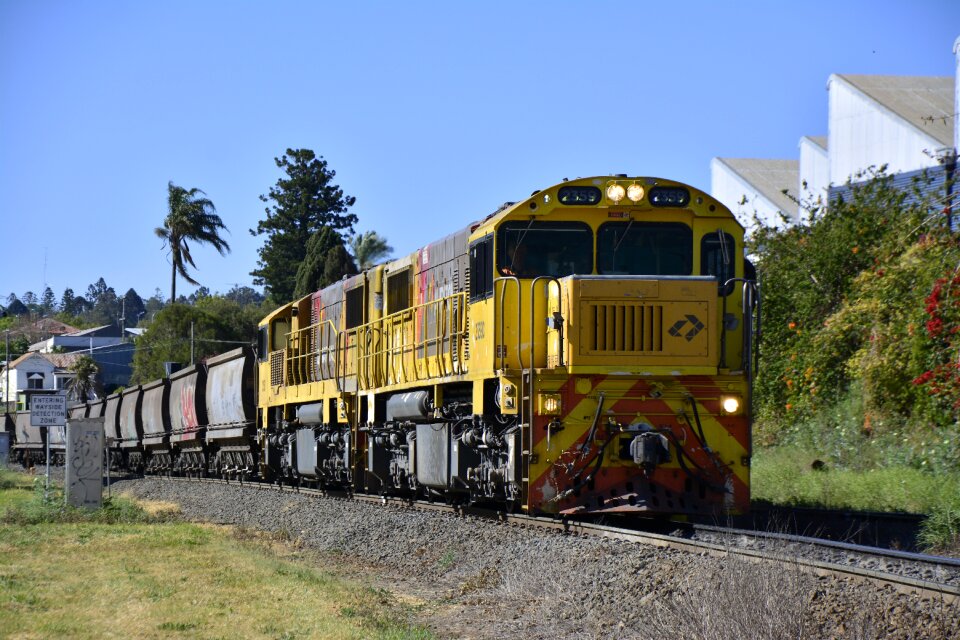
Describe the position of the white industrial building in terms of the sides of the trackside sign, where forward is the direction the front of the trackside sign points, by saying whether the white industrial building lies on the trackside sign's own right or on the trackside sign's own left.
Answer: on the trackside sign's own left

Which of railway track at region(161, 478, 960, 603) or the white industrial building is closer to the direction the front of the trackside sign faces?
the railway track

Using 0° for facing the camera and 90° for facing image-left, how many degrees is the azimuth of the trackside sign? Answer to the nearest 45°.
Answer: approximately 0°

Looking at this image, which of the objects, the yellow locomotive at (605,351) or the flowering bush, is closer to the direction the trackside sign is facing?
the yellow locomotive

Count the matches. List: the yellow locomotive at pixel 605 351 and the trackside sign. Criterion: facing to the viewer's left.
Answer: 0

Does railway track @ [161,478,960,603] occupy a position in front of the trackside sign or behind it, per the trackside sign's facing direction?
in front

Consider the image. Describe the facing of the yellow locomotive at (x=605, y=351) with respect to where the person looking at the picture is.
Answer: facing the viewer and to the right of the viewer

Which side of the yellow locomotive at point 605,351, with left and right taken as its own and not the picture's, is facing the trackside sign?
back

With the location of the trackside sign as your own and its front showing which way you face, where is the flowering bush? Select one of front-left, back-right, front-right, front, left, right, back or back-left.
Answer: left
